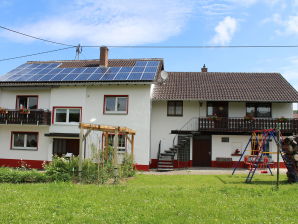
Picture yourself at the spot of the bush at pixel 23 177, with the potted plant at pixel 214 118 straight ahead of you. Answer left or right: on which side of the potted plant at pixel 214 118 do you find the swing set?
right

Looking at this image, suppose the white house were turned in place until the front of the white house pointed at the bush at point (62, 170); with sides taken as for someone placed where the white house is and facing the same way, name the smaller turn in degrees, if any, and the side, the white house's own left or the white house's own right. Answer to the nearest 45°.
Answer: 0° — it already faces it

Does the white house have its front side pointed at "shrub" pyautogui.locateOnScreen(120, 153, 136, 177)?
yes

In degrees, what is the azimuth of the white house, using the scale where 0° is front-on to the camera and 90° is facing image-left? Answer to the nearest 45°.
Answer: approximately 0°

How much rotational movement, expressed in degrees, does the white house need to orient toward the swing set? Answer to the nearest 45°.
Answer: approximately 45° to its left
